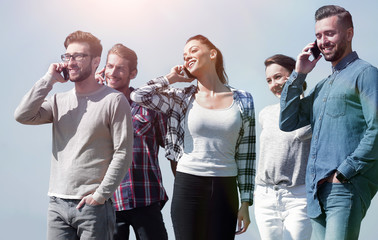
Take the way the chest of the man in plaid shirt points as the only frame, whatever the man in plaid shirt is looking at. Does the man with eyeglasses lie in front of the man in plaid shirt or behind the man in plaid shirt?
in front

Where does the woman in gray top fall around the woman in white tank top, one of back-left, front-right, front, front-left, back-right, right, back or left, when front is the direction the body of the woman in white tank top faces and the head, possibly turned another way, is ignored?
back-left

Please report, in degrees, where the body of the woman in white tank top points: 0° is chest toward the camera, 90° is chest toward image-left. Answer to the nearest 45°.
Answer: approximately 0°

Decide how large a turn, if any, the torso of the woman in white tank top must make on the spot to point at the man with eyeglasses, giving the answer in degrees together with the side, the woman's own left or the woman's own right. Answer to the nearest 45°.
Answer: approximately 90° to the woman's own right

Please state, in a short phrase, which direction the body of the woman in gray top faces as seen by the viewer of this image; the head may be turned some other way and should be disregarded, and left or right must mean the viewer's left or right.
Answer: facing the viewer

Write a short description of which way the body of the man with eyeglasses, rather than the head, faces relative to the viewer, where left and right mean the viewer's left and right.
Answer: facing the viewer and to the left of the viewer

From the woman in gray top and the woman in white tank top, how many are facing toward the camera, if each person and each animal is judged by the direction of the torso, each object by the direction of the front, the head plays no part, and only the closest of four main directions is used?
2

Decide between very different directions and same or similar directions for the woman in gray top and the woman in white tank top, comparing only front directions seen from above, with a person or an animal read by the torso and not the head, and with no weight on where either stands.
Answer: same or similar directions

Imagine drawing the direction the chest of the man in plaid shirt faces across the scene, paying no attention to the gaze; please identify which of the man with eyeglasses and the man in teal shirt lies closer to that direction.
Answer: the man with eyeglasses

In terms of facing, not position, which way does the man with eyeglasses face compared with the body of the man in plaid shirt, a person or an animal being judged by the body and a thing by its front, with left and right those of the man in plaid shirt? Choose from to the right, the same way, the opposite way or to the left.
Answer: the same way

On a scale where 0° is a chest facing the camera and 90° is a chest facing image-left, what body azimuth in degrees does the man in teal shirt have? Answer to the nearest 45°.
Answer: approximately 45°

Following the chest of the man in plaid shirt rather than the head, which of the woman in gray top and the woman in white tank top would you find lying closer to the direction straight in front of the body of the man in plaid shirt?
the woman in white tank top
